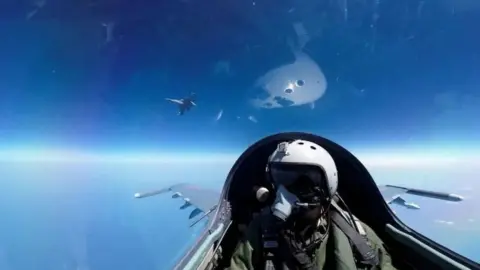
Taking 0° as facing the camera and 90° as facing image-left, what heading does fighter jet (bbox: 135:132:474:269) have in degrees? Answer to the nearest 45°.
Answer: approximately 0°
